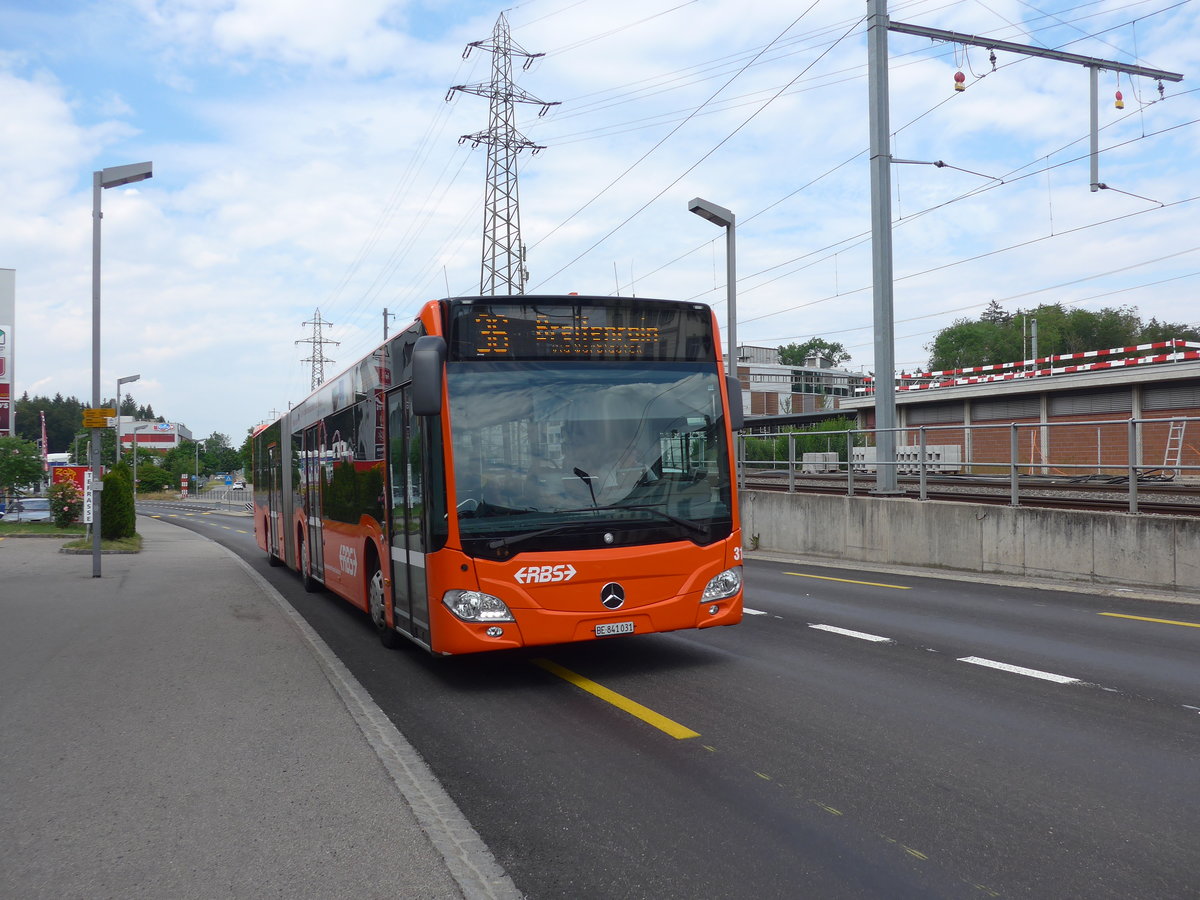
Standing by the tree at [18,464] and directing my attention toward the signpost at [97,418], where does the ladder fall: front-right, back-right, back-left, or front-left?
front-left

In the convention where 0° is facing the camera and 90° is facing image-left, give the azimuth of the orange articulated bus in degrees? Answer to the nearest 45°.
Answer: approximately 315°

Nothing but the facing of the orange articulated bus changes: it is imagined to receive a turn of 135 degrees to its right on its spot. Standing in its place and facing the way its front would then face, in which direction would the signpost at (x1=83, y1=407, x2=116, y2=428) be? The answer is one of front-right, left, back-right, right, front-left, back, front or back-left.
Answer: front-right

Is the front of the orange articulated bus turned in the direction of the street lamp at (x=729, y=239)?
no

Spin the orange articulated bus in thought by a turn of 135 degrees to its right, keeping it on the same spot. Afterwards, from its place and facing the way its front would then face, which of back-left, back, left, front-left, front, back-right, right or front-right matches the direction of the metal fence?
back-right

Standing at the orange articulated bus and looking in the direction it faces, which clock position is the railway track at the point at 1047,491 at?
The railway track is roughly at 9 o'clock from the orange articulated bus.

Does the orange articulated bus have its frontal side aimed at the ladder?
no

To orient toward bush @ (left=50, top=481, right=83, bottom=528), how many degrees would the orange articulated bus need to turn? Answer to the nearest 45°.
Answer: approximately 180°

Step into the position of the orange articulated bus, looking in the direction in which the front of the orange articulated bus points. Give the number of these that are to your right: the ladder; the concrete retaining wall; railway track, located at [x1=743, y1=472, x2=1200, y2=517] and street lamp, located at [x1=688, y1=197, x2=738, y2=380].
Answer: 0

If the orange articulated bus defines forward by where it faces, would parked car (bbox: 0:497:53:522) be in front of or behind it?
behind

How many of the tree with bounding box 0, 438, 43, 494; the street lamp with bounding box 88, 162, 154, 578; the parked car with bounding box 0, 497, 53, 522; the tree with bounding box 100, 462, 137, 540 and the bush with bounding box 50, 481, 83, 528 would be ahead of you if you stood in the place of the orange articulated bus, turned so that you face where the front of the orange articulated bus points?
0

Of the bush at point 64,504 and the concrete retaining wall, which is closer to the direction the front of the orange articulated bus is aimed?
the concrete retaining wall

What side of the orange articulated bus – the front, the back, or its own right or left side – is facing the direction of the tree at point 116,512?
back
